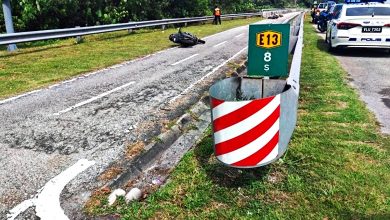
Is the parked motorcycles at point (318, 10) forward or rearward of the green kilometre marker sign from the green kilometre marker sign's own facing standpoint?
rearward

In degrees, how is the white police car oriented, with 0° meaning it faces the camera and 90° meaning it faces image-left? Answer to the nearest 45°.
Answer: approximately 180°

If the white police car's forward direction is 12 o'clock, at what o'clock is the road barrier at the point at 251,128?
The road barrier is roughly at 6 o'clock from the white police car.

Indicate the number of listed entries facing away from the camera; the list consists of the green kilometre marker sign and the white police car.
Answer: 1

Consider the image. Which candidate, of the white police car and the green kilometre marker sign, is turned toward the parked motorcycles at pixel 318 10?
the white police car

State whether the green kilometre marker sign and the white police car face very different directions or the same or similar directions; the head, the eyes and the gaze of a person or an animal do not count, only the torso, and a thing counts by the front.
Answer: very different directions

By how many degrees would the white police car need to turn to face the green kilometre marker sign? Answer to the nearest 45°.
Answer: approximately 180°

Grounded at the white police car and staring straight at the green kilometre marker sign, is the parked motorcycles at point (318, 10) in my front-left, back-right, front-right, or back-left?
back-right

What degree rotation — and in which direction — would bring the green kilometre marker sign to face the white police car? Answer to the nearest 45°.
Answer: approximately 135° to its left
